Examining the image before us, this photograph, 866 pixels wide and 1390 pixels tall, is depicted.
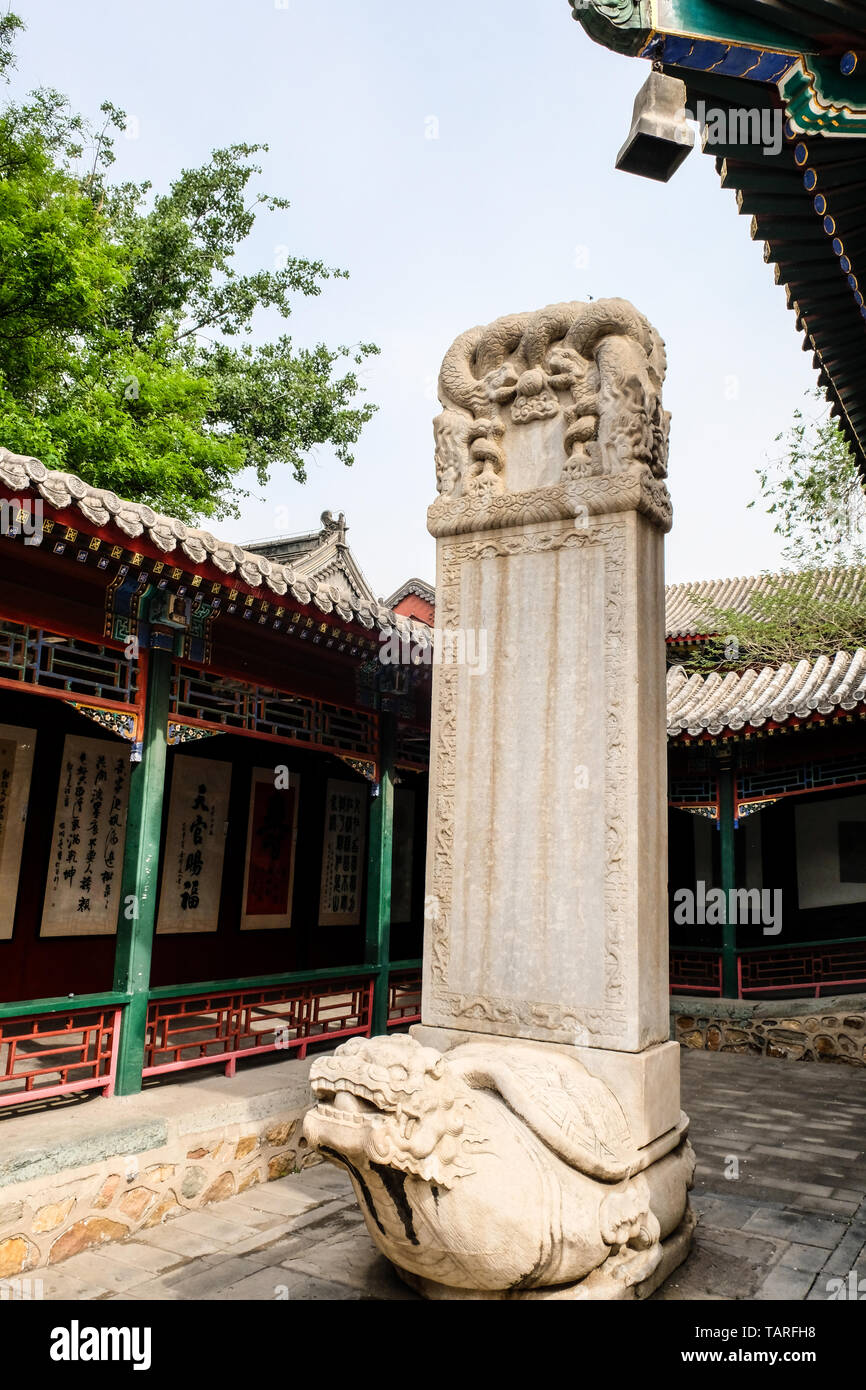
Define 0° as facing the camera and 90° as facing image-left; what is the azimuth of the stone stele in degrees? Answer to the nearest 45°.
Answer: approximately 45°

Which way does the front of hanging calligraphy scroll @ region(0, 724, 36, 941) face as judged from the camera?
facing the viewer and to the right of the viewer

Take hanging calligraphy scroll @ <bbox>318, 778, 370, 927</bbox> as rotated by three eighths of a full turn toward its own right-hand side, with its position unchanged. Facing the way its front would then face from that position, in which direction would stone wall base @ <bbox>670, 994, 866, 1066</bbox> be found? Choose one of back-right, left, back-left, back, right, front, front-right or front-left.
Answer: back

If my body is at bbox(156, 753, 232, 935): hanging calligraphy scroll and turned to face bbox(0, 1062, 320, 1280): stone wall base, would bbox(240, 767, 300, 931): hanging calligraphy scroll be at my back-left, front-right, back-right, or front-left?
back-left

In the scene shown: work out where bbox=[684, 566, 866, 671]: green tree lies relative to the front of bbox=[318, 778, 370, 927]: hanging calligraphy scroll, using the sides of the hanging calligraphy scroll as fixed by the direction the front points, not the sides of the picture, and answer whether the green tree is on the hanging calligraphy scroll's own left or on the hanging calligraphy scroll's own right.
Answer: on the hanging calligraphy scroll's own left

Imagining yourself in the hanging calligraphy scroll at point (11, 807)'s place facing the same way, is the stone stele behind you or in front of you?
in front

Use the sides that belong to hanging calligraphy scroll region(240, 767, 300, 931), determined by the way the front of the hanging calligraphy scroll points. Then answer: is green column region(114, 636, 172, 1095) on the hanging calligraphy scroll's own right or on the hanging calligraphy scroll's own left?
on the hanging calligraphy scroll's own right

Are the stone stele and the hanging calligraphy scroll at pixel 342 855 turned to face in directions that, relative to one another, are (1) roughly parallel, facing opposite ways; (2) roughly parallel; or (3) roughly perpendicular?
roughly perpendicular

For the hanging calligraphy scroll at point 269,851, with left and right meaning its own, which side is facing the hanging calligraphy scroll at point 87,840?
right

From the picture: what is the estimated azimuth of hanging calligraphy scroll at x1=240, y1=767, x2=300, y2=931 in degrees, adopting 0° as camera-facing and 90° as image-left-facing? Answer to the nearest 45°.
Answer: approximately 315°

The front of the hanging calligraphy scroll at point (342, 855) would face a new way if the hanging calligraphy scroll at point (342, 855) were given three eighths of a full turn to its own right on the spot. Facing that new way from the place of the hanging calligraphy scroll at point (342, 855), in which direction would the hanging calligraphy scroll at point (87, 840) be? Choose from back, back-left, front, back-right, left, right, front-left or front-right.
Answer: front-left

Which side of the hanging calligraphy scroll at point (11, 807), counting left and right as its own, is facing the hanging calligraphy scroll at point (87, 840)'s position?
left

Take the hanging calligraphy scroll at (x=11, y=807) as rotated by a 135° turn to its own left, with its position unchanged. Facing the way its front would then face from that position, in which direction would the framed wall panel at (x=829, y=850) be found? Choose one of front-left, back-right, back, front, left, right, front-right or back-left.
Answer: right

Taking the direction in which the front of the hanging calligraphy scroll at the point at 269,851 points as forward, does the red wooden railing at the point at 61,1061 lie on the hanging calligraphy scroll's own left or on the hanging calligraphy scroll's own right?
on the hanging calligraphy scroll's own right
